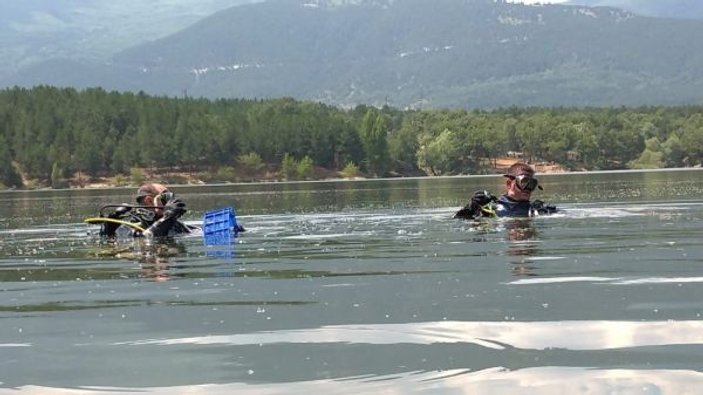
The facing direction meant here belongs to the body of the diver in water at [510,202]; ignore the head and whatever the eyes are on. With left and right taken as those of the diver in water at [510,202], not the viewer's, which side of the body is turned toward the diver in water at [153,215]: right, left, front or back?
right

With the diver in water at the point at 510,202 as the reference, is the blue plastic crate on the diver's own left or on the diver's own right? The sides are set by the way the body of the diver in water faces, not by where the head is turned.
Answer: on the diver's own right

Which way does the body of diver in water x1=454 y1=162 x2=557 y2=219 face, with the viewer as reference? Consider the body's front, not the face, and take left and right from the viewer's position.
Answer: facing the viewer and to the right of the viewer
